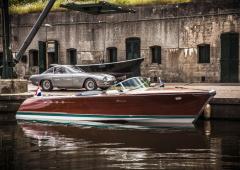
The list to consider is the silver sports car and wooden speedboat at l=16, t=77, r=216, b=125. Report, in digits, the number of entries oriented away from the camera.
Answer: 0

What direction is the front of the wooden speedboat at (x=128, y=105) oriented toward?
to the viewer's right

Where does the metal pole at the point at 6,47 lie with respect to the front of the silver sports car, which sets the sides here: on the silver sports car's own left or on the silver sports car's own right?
on the silver sports car's own right

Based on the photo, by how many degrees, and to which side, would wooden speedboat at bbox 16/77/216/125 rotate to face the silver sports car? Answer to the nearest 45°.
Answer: approximately 90° to its left

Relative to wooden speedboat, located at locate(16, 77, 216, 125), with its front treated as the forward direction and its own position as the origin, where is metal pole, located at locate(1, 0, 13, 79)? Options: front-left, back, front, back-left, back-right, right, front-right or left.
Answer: back-left
